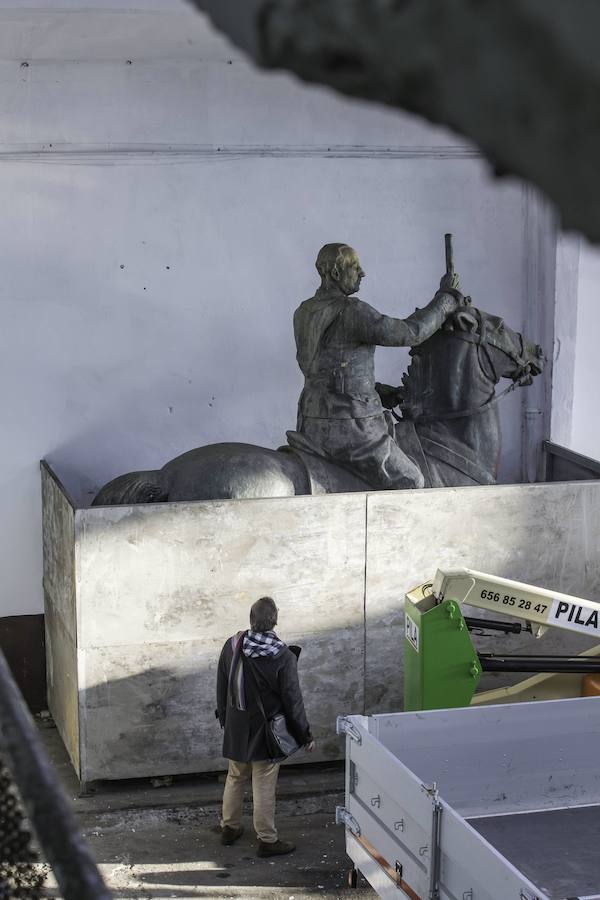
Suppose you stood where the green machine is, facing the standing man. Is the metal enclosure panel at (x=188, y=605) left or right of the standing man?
right

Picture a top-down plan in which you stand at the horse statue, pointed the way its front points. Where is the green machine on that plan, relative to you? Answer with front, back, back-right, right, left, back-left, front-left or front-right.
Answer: right

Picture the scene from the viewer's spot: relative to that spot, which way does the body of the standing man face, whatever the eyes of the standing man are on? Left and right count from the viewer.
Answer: facing away from the viewer and to the right of the viewer

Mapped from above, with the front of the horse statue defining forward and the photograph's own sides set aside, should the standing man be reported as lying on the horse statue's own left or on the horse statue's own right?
on the horse statue's own right

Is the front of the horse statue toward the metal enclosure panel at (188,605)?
no

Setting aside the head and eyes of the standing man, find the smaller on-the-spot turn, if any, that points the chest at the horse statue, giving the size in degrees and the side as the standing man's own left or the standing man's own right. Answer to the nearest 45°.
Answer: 0° — they already face it

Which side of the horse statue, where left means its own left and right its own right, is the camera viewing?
right

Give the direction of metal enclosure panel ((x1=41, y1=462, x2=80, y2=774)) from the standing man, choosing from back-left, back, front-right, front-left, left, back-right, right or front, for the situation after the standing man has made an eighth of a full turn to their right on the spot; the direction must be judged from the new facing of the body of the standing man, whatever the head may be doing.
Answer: back-left
